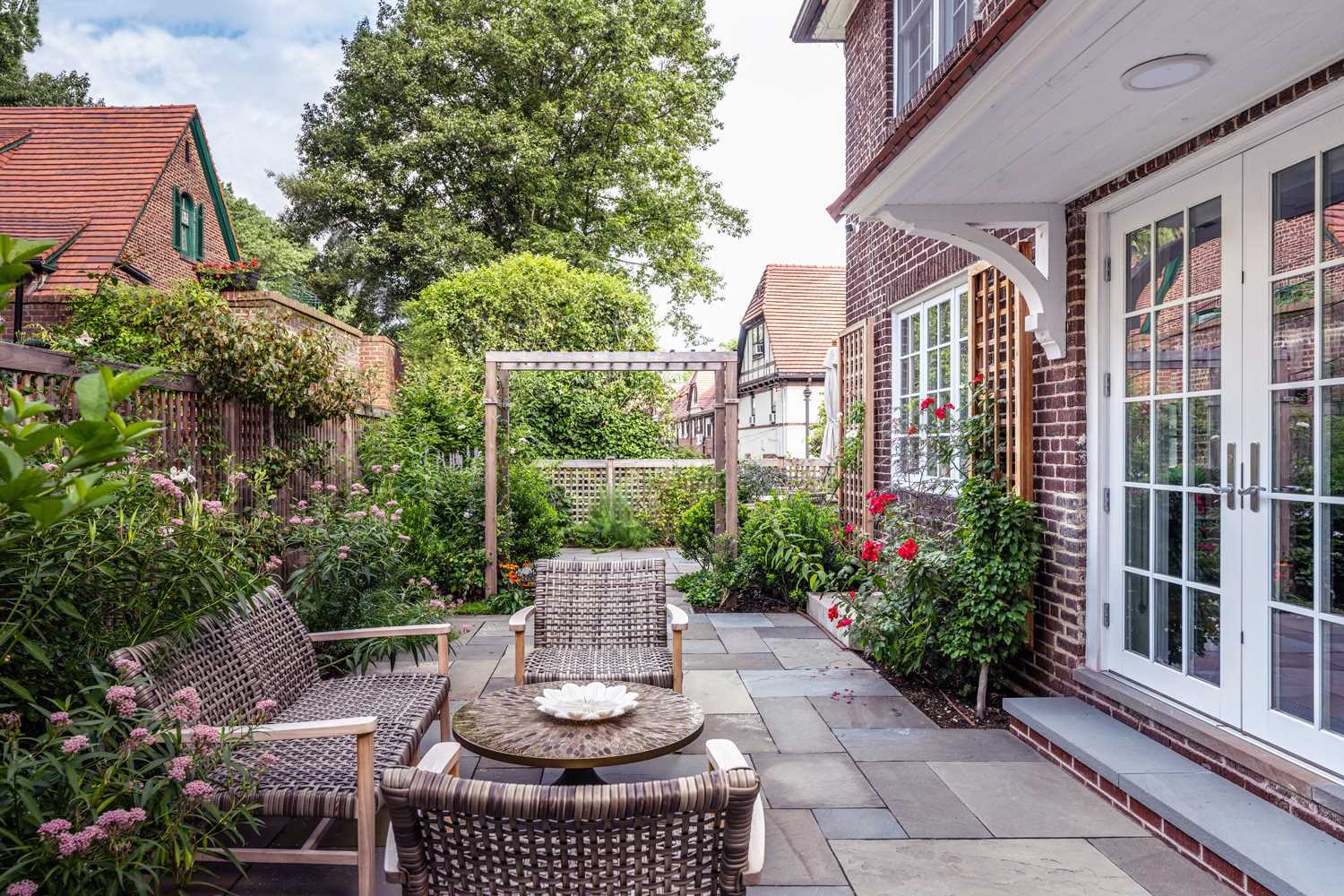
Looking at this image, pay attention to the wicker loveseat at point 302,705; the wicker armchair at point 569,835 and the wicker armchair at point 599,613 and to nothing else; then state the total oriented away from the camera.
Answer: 1

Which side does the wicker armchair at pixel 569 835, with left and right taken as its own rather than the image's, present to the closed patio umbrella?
front

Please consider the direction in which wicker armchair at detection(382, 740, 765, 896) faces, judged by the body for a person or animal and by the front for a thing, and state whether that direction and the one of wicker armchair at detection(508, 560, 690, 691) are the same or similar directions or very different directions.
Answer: very different directions

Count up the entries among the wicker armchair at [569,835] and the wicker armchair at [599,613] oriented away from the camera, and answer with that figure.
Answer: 1

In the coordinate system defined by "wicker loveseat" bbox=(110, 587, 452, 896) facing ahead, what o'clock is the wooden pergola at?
The wooden pergola is roughly at 10 o'clock from the wicker loveseat.

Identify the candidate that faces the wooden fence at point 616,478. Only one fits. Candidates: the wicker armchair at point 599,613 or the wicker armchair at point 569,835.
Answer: the wicker armchair at point 569,835

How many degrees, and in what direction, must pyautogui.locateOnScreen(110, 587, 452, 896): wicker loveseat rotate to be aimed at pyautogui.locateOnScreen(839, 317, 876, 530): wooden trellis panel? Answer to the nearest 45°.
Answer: approximately 45° to its left

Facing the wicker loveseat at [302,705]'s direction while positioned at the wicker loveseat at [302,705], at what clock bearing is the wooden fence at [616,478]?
The wooden fence is roughly at 10 o'clock from the wicker loveseat.

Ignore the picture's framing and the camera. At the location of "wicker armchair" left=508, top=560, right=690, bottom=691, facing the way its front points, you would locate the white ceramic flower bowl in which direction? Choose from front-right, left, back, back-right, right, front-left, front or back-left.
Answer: front

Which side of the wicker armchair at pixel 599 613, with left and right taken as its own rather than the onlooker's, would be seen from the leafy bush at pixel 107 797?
front

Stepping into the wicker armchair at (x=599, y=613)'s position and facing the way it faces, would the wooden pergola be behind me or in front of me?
behind

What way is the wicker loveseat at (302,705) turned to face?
to the viewer's right

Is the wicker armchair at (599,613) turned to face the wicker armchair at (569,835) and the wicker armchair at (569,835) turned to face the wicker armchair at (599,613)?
yes

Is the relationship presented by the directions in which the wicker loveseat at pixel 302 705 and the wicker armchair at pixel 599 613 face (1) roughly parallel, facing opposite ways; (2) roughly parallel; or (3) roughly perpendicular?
roughly perpendicular

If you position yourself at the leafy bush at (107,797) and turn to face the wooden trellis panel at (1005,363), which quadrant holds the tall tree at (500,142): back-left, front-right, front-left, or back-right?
front-left

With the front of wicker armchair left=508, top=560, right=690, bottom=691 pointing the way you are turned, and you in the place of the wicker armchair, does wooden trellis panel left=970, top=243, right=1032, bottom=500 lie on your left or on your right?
on your left

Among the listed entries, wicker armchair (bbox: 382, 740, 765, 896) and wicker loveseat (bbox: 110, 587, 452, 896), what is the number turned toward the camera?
0

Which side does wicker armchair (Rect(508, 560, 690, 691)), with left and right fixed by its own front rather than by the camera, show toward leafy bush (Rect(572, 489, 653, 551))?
back

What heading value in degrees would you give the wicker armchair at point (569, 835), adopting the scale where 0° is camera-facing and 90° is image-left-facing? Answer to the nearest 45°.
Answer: approximately 180°

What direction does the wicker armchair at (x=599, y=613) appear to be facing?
toward the camera
